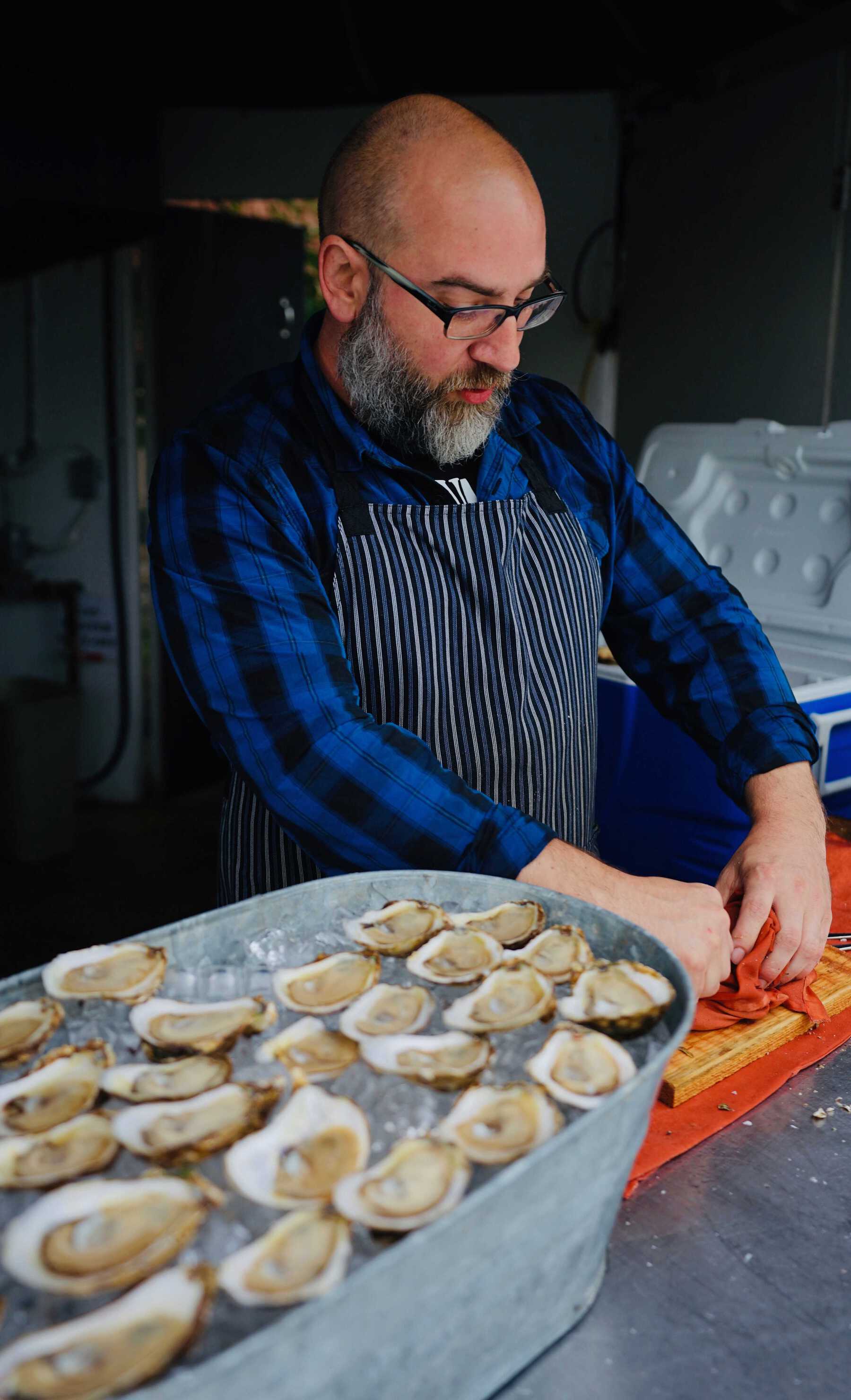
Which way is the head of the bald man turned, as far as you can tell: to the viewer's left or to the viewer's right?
to the viewer's right

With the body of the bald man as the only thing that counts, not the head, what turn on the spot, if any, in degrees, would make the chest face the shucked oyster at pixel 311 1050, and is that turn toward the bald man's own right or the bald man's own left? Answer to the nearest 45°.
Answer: approximately 45° to the bald man's own right

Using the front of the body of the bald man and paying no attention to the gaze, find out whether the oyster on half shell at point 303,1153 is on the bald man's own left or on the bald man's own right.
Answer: on the bald man's own right

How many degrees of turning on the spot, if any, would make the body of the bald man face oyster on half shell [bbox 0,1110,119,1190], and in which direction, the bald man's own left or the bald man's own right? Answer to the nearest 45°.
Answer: approximately 45° to the bald man's own right

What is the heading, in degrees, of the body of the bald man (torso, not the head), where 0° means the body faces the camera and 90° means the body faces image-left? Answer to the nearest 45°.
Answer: approximately 315°

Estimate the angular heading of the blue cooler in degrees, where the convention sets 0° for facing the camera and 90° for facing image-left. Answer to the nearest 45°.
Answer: approximately 45°

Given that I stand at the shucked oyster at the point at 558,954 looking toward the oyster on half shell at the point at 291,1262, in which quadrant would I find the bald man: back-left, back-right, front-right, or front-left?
back-right

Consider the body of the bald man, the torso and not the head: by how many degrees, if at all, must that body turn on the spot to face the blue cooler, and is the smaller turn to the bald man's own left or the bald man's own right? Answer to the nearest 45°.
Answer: approximately 90° to the bald man's own left

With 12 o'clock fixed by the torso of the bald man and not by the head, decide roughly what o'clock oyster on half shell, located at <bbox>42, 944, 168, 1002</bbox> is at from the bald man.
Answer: The oyster on half shell is roughly at 2 o'clock from the bald man.
